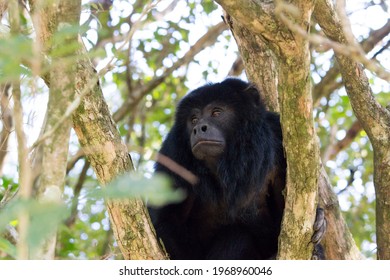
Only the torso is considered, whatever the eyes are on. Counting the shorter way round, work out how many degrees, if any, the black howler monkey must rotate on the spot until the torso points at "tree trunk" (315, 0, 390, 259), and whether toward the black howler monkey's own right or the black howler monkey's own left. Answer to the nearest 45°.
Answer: approximately 135° to the black howler monkey's own left

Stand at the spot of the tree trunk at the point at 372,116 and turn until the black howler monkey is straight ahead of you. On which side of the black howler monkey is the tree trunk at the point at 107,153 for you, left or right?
left

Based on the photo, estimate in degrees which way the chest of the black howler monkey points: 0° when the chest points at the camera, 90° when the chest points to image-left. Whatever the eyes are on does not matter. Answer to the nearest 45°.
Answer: approximately 45°

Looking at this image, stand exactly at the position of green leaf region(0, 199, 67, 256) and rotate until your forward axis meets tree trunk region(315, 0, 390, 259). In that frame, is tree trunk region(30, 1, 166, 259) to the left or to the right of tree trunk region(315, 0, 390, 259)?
left
